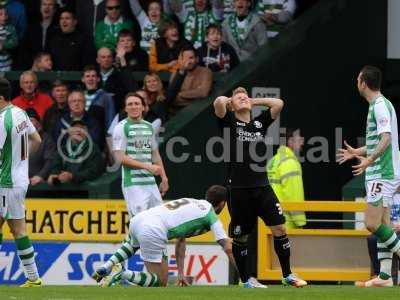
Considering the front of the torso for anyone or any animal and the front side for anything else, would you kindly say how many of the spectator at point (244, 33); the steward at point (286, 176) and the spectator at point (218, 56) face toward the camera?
2

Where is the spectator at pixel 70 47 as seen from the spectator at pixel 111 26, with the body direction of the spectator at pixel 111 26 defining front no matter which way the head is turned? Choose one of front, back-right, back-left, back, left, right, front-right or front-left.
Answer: right

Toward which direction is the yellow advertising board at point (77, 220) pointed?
toward the camera

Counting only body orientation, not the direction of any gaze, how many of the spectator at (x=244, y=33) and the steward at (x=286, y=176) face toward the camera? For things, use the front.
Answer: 1

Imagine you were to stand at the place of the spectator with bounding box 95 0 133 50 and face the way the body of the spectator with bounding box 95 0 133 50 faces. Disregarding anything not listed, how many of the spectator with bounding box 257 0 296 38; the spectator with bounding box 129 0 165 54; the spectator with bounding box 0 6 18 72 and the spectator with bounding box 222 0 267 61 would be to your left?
3

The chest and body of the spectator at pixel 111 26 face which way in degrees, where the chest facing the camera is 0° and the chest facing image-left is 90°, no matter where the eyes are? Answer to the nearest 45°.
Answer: approximately 0°

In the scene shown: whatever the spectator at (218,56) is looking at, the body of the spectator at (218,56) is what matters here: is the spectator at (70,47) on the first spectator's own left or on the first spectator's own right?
on the first spectator's own right

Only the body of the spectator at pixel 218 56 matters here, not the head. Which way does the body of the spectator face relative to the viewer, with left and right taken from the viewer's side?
facing the viewer

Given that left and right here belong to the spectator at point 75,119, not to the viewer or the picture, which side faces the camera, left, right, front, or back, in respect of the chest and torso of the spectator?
front
